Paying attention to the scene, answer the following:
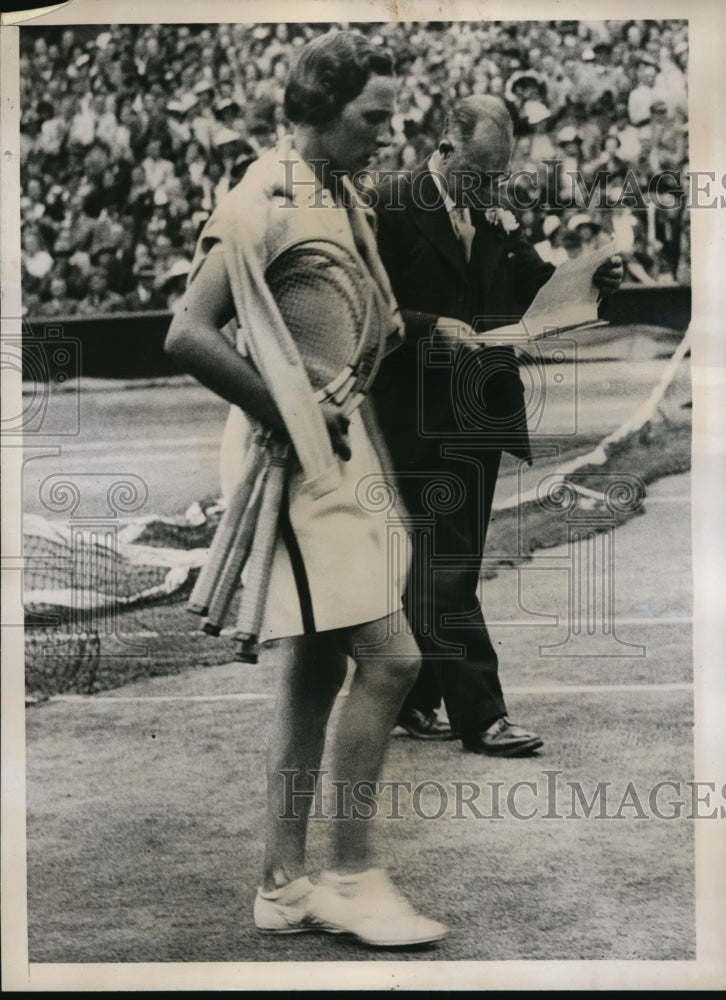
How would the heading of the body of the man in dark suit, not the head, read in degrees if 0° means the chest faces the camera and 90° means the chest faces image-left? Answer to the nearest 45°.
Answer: approximately 315°

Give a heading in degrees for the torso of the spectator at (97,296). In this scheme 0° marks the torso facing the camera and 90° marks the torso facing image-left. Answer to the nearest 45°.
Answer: approximately 0°
